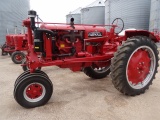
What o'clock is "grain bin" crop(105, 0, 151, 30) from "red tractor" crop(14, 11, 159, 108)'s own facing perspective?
The grain bin is roughly at 5 o'clock from the red tractor.

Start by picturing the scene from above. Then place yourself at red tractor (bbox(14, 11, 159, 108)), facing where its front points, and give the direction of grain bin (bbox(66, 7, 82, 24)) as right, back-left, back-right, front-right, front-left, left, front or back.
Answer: back-right

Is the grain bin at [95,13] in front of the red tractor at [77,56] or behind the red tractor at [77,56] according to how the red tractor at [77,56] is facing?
behind

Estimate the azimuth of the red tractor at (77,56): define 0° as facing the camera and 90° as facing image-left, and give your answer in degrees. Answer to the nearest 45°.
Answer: approximately 45°
